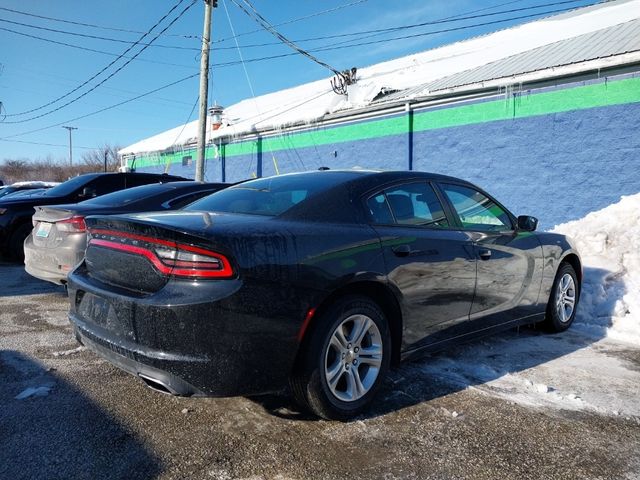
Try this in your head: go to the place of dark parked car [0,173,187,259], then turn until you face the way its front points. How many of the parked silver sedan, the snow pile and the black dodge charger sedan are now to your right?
0

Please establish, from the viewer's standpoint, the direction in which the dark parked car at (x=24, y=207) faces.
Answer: facing the viewer and to the left of the viewer

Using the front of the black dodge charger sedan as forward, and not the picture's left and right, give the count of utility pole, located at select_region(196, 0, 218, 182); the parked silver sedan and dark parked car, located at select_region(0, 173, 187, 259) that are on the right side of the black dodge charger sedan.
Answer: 0

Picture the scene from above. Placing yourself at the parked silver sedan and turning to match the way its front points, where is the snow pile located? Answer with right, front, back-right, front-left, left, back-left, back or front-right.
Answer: front-right

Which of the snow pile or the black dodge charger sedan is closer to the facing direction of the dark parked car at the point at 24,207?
the black dodge charger sedan

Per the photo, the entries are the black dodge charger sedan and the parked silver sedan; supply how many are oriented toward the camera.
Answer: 0

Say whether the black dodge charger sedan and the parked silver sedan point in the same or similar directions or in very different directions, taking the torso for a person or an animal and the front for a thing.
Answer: same or similar directions

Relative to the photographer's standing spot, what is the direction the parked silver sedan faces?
facing away from the viewer and to the right of the viewer

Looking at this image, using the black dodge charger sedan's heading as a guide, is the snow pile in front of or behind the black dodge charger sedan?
in front

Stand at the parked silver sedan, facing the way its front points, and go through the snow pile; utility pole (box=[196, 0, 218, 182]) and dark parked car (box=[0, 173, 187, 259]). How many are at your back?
0

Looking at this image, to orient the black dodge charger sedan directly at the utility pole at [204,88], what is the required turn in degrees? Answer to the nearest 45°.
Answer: approximately 45° to its left

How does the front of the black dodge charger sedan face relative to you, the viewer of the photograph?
facing away from the viewer and to the right of the viewer

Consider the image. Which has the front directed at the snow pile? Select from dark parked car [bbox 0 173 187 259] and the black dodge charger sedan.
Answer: the black dodge charger sedan

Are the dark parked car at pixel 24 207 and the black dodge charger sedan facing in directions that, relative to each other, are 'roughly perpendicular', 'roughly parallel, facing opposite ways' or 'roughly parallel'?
roughly parallel, facing opposite ways

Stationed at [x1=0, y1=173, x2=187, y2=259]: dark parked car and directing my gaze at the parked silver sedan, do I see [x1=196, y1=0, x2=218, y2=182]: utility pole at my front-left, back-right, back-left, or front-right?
back-left

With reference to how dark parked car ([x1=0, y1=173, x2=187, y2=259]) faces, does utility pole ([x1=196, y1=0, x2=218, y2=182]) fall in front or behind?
behind
